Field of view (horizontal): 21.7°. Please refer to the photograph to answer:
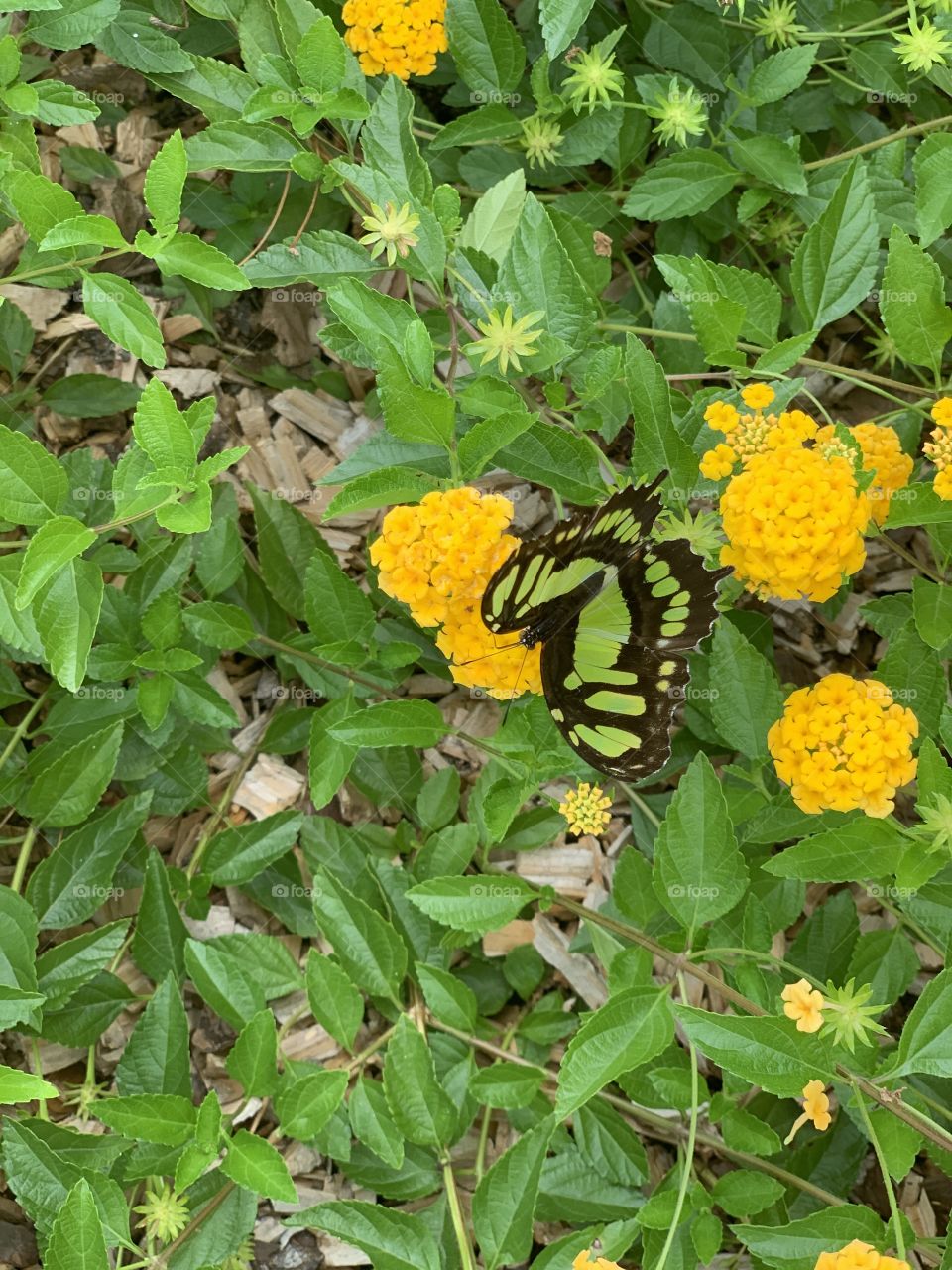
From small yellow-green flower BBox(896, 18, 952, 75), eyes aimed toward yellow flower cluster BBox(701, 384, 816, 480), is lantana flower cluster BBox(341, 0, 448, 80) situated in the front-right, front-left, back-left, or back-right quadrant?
front-right

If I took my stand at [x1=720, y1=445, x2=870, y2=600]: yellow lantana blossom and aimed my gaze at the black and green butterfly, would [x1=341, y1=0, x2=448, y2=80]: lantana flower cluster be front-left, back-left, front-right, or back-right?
front-right

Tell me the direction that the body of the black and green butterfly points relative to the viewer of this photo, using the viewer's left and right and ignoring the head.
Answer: facing the viewer and to the left of the viewer

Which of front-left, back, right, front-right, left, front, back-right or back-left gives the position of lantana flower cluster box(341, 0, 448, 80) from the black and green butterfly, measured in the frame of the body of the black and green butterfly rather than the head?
back-right

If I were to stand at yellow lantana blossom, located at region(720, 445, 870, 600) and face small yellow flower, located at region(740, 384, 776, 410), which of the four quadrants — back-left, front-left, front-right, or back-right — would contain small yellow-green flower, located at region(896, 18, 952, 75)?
front-right
